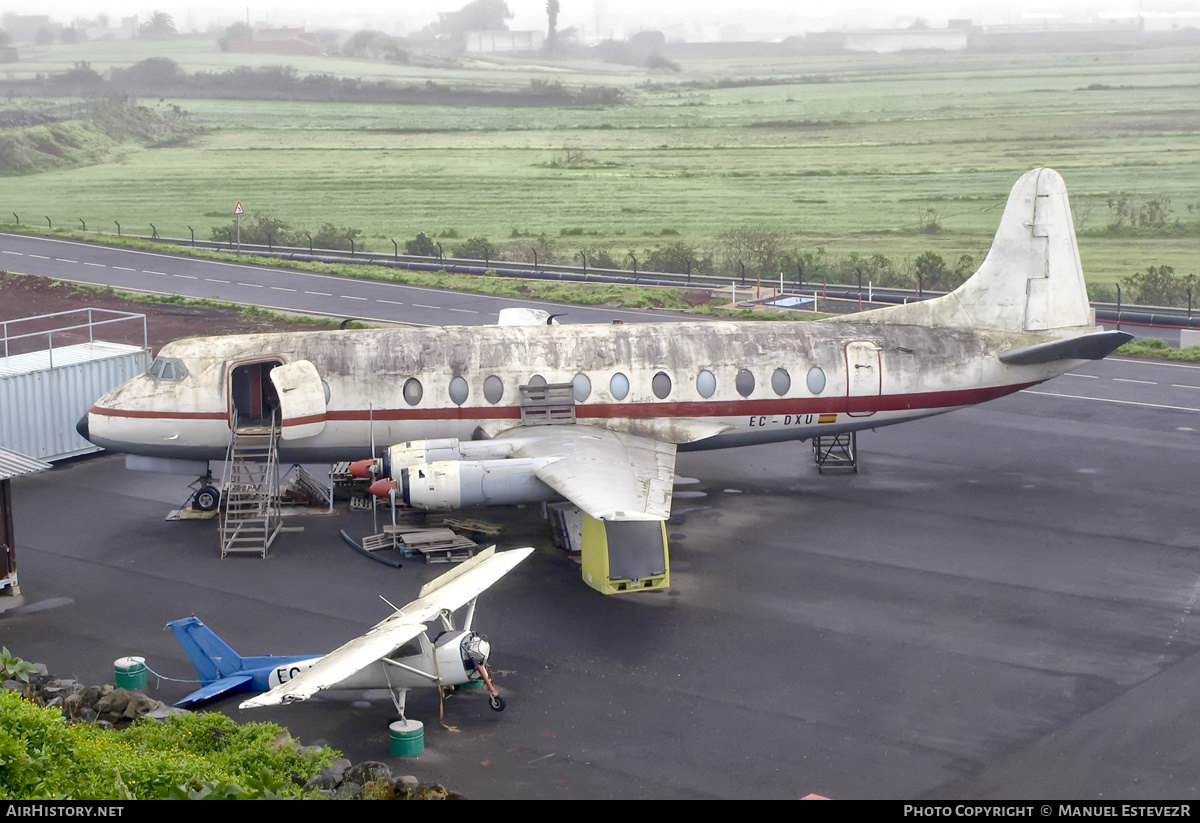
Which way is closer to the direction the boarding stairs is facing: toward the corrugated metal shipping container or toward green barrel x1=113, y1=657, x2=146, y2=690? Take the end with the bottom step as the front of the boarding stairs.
the green barrel

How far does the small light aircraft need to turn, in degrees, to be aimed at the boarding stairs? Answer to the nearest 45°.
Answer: approximately 135° to its left

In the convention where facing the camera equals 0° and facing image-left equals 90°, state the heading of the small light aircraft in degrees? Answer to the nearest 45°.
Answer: approximately 315°

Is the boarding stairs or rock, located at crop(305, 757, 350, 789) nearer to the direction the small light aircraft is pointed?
the rock

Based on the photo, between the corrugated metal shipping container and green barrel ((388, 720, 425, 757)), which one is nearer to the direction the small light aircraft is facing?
the green barrel

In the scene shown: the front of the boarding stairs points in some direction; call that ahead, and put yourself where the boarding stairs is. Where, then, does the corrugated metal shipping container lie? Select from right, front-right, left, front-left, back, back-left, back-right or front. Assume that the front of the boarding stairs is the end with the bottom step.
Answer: back-right

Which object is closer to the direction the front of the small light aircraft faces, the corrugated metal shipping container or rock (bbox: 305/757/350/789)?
the rock

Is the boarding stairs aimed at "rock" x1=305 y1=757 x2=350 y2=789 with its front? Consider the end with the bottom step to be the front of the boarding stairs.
yes
